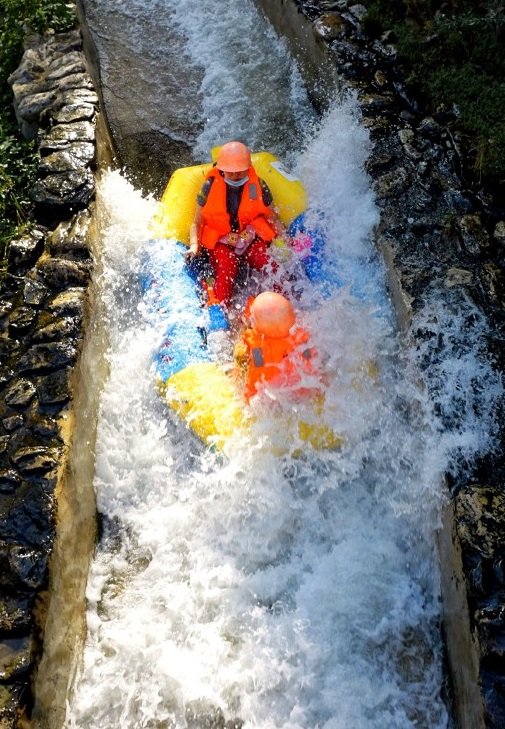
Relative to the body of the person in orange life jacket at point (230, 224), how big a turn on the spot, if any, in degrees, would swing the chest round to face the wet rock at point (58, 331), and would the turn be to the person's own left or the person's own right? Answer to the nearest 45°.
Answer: approximately 45° to the person's own right

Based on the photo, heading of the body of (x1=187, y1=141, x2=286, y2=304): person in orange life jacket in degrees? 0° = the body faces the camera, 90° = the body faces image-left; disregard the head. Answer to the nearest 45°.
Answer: approximately 0°

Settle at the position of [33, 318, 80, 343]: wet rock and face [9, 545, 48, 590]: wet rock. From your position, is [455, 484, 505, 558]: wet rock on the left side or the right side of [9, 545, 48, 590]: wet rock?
left

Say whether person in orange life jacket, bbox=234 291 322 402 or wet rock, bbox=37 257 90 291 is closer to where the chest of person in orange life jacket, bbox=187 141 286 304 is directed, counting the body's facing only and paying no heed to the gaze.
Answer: the person in orange life jacket

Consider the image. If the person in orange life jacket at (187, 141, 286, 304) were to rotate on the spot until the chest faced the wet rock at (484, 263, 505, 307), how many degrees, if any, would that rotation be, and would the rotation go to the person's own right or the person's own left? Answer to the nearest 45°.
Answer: approximately 45° to the person's own left

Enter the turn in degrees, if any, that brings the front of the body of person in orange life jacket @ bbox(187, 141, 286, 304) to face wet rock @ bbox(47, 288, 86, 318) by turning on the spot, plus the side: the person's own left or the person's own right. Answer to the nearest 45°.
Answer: approximately 45° to the person's own right
